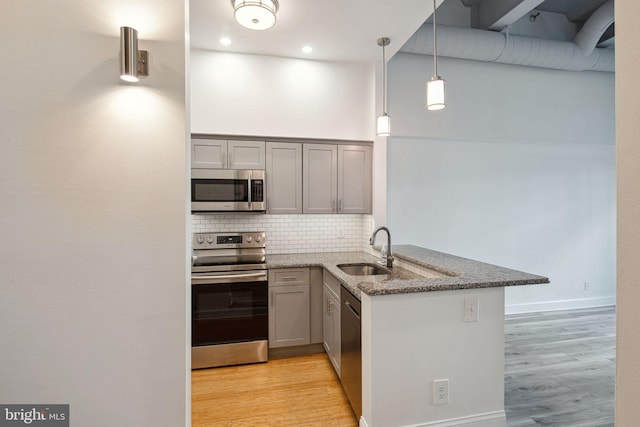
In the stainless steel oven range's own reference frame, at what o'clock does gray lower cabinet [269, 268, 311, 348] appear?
The gray lower cabinet is roughly at 9 o'clock from the stainless steel oven range.

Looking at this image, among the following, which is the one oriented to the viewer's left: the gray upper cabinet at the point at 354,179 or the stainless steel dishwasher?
the stainless steel dishwasher

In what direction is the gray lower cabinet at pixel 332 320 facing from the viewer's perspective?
to the viewer's left

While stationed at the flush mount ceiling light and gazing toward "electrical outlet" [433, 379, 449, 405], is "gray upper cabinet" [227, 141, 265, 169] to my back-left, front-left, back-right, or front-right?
back-left

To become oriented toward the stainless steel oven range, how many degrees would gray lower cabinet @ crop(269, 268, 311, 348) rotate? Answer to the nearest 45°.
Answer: approximately 90° to its right

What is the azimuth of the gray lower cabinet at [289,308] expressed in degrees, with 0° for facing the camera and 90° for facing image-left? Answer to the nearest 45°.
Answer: approximately 0°

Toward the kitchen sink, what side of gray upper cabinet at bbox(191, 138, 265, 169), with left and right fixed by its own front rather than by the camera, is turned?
left

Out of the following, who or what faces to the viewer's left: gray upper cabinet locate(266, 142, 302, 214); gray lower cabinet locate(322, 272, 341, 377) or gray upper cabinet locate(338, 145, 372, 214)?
the gray lower cabinet

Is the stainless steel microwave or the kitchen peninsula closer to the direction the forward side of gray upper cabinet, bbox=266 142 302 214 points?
the kitchen peninsula

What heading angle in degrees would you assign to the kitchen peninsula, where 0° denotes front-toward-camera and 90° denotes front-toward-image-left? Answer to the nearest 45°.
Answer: approximately 90°
